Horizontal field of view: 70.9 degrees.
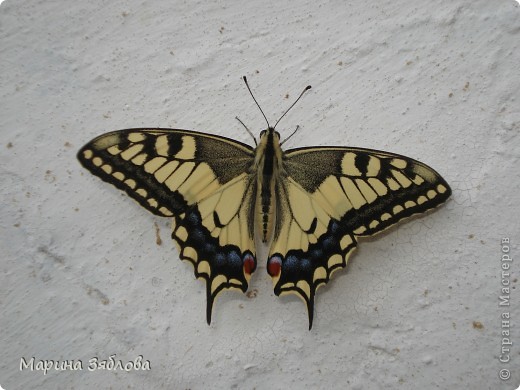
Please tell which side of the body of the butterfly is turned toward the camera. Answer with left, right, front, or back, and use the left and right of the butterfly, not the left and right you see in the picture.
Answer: back
